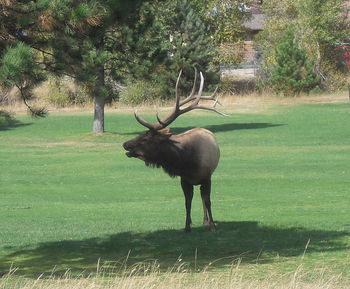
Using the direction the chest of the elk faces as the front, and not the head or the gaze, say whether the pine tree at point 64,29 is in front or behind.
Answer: in front
